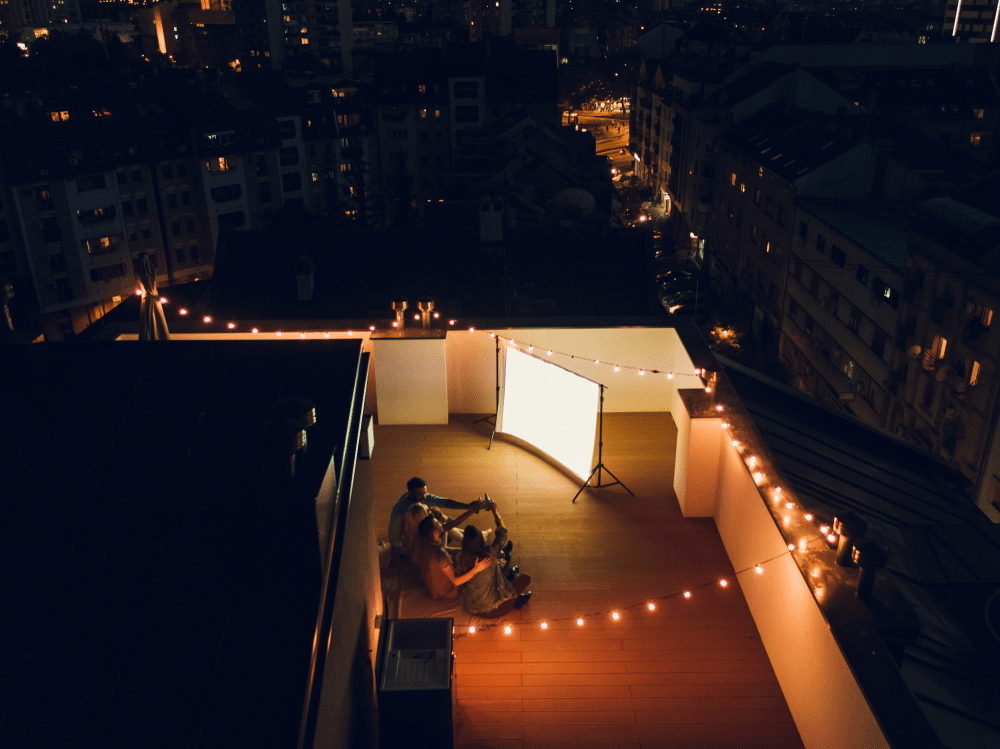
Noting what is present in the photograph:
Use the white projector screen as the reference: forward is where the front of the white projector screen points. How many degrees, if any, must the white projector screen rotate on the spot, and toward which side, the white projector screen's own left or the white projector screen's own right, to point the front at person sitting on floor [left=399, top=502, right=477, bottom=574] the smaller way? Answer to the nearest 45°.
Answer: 0° — it already faces them

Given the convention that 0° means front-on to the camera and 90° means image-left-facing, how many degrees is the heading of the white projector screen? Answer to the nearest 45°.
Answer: approximately 45°

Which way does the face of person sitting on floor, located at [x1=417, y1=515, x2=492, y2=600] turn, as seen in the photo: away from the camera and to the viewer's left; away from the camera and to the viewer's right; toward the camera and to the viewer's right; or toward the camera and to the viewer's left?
away from the camera and to the viewer's right

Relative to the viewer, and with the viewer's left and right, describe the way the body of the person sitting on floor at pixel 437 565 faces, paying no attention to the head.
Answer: facing away from the viewer and to the right of the viewer

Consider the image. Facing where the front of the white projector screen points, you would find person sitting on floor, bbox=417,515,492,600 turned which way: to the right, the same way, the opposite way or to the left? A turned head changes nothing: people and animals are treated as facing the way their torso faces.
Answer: the opposite way
